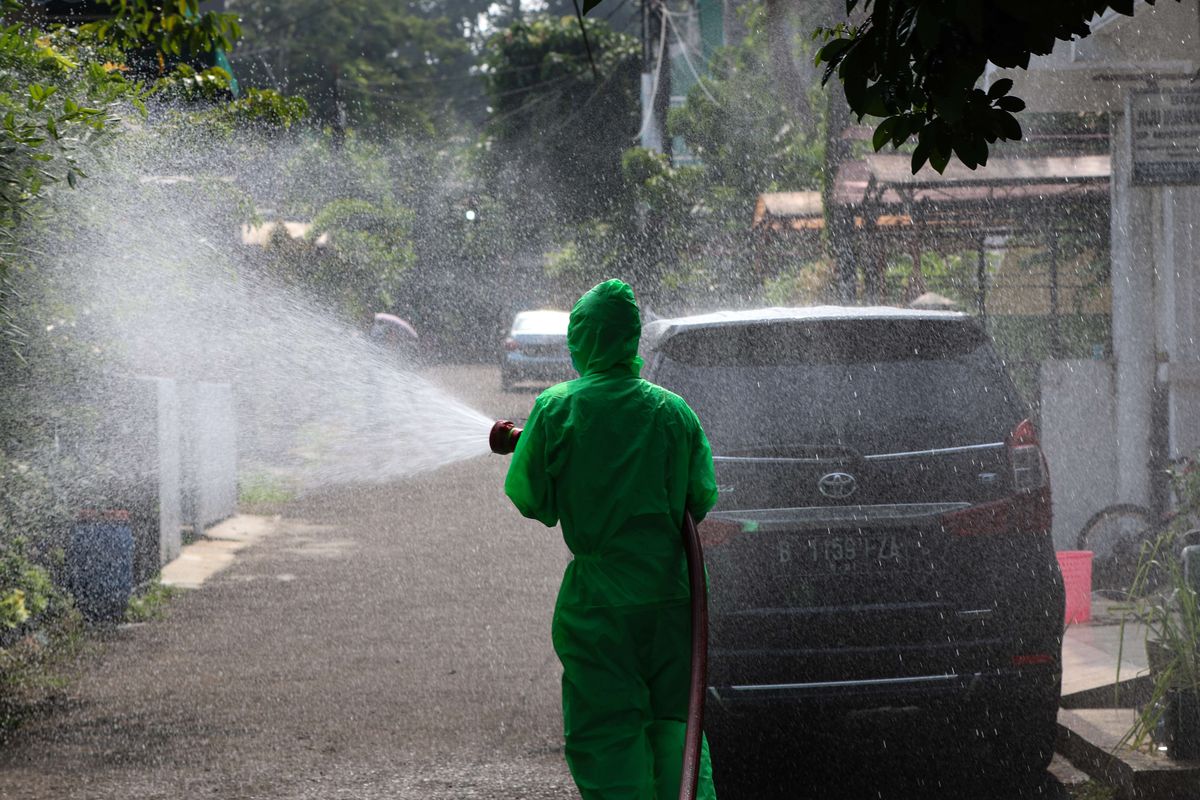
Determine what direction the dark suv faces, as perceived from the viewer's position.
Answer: facing away from the viewer

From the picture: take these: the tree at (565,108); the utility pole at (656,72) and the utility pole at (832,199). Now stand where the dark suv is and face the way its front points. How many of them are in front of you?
3

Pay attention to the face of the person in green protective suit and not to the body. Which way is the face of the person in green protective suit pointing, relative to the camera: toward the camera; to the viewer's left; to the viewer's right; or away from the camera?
away from the camera

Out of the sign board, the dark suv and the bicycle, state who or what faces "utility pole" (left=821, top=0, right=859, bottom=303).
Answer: the dark suv

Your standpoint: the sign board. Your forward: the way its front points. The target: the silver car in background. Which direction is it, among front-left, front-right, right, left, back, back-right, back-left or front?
back-right

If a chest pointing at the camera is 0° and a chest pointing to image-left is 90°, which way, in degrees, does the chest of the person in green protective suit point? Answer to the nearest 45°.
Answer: approximately 180°

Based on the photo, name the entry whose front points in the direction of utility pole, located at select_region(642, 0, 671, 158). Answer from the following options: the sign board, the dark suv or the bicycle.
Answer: the dark suv

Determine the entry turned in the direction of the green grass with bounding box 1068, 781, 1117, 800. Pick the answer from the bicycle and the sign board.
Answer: the sign board

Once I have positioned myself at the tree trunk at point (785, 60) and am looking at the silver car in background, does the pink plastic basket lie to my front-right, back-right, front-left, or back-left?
back-left

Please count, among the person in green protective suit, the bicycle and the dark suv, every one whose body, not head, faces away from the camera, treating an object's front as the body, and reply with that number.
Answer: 2

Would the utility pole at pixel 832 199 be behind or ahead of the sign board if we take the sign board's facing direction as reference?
behind

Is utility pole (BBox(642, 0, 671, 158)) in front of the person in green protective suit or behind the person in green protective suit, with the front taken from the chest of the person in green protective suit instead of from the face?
in front

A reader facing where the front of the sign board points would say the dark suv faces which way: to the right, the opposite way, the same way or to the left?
the opposite way

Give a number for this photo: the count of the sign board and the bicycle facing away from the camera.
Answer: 0
